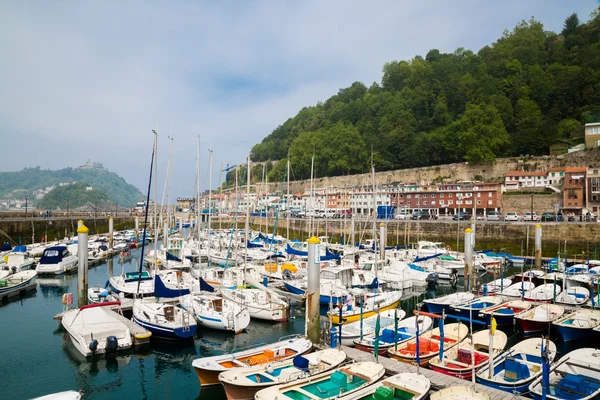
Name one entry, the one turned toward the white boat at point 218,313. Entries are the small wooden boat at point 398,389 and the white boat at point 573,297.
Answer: the white boat at point 573,297

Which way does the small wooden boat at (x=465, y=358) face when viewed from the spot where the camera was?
facing away from the viewer and to the right of the viewer

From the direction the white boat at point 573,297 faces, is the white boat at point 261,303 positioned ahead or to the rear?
ahead

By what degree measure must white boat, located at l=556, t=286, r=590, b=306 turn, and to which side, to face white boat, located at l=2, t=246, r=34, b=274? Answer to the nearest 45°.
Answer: approximately 45° to its right

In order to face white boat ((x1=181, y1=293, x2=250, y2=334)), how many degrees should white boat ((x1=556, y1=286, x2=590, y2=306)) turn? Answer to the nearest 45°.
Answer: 0° — it already faces it

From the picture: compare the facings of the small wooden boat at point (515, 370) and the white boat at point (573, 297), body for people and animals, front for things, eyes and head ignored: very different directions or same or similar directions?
very different directions

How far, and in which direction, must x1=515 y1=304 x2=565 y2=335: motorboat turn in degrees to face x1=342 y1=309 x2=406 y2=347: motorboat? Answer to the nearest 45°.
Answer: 0° — it already faces it
